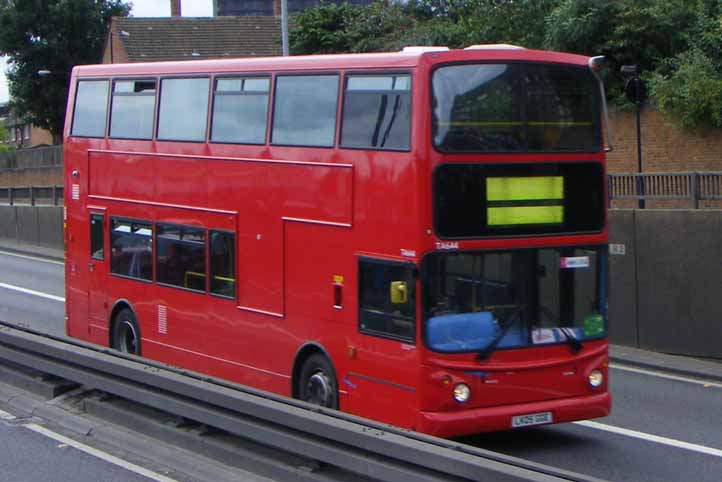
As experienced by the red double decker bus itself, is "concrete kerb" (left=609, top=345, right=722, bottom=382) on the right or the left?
on its left

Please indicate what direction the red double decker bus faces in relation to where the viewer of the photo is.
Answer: facing the viewer and to the right of the viewer

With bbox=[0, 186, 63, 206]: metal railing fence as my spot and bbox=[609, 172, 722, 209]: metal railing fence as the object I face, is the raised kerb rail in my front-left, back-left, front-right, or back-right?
front-right

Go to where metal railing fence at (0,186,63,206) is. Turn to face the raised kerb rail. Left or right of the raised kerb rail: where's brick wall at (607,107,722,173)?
left

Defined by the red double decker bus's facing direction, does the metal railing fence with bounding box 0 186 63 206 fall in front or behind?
behind

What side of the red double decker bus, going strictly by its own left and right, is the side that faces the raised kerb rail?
right

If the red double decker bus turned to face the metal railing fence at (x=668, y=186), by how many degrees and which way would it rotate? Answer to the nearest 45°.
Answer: approximately 90° to its left

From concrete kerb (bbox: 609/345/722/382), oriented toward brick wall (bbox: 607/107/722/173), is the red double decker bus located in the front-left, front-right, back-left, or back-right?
back-left

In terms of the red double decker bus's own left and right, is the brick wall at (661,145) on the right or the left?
on its left
